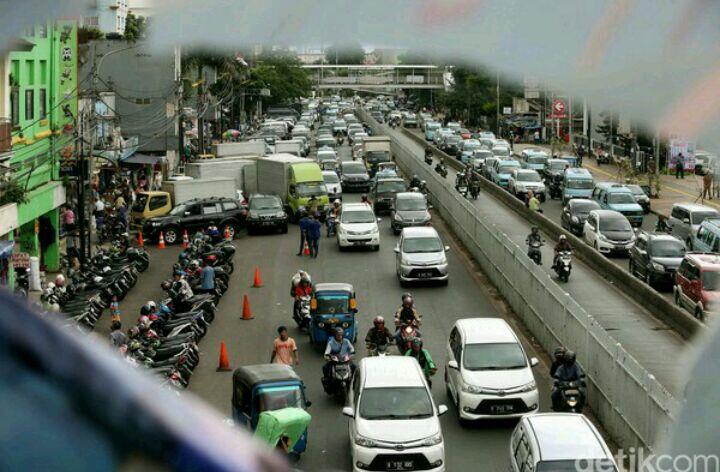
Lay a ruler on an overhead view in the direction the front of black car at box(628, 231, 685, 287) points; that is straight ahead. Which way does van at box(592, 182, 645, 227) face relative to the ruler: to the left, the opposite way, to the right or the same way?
the same way

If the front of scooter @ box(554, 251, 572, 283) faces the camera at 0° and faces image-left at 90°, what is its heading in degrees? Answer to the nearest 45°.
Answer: approximately 0°

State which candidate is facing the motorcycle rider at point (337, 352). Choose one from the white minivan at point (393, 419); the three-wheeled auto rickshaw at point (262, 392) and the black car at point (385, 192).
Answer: the black car

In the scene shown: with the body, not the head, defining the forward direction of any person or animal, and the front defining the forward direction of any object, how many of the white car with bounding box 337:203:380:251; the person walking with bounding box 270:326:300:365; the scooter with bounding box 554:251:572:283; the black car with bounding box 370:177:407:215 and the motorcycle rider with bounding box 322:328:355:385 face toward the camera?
5

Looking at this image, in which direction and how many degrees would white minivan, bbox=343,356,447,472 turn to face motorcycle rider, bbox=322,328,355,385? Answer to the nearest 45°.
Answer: approximately 180°

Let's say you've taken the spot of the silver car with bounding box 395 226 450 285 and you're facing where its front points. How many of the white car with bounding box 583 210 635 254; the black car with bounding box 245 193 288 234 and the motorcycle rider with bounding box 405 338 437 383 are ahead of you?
1

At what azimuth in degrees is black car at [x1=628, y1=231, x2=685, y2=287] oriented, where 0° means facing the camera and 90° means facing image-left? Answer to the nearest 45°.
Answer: approximately 315°

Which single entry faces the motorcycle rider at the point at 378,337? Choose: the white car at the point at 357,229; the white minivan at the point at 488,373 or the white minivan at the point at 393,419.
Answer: the white car

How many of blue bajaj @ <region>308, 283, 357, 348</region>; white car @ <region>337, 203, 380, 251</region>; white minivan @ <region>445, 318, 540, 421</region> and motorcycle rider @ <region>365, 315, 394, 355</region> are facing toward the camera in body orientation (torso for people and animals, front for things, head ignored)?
4

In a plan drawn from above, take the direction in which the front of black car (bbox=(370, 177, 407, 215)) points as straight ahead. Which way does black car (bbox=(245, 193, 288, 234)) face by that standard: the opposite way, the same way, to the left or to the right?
the same way

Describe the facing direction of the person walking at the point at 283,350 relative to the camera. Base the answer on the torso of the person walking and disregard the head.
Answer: toward the camera

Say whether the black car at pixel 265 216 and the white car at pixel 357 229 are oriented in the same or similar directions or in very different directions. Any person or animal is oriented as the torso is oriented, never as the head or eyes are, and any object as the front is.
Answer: same or similar directions
